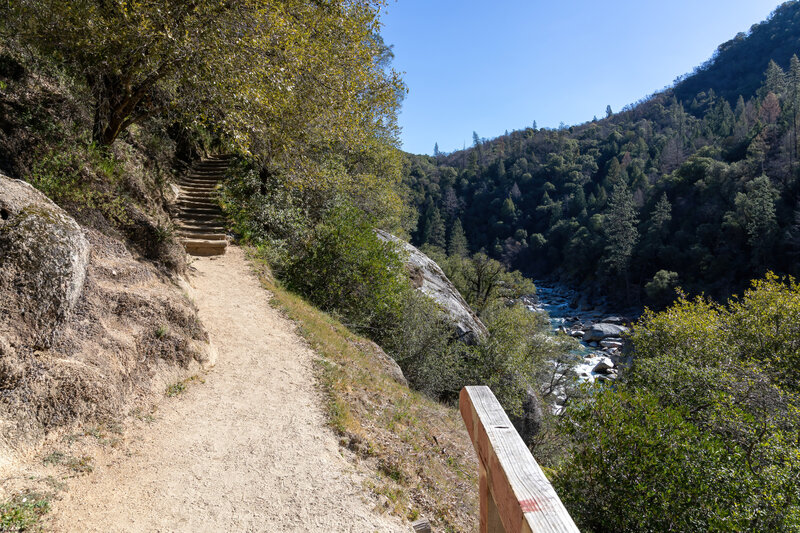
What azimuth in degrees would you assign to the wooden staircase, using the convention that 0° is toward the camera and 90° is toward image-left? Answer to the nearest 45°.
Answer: approximately 0°

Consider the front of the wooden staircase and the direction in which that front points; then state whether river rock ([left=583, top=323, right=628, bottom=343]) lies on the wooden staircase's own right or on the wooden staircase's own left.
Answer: on the wooden staircase's own left

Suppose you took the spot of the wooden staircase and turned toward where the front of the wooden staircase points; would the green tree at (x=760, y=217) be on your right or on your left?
on your left

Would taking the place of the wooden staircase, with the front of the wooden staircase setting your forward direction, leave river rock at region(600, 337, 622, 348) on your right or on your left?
on your left
